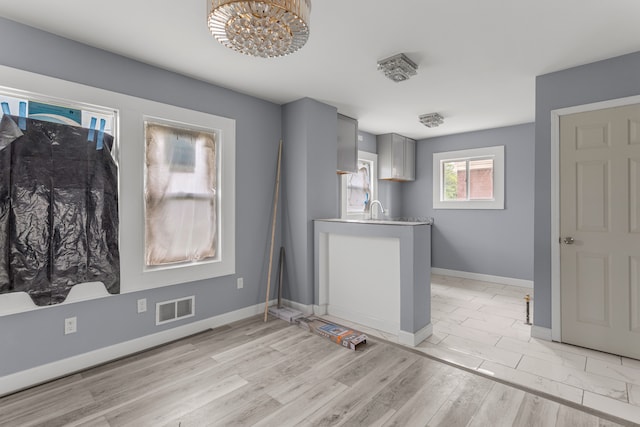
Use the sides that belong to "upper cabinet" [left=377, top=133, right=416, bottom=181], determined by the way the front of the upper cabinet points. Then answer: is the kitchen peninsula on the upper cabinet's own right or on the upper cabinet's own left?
on the upper cabinet's own right

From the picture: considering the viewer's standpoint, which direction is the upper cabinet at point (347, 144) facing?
facing the viewer and to the right of the viewer

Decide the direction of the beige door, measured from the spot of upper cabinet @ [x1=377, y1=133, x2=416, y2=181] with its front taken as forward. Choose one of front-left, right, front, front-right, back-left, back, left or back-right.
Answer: front

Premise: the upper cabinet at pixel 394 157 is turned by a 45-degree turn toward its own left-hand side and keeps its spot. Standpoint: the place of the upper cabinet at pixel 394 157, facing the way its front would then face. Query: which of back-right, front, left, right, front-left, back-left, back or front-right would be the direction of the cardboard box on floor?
right

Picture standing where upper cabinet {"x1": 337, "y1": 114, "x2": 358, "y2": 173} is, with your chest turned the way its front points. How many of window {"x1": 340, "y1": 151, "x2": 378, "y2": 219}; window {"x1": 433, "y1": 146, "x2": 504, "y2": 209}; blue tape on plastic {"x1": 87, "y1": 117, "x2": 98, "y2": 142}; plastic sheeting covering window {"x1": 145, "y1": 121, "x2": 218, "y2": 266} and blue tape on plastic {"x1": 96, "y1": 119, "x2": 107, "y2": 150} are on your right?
3

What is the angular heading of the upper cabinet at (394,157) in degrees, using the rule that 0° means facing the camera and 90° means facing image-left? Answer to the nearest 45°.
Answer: approximately 315°

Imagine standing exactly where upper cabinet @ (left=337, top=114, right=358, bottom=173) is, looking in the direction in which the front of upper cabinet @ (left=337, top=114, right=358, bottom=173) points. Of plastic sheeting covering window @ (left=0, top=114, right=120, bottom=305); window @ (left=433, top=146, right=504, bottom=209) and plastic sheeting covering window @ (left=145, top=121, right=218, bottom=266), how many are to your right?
2

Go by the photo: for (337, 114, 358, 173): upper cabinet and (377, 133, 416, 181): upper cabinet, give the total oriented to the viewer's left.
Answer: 0

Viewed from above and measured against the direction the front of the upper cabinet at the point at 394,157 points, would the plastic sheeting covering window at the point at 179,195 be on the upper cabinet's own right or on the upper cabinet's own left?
on the upper cabinet's own right

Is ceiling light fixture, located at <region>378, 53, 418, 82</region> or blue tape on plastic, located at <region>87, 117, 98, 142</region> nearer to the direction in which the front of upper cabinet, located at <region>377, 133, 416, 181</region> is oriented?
the ceiling light fixture

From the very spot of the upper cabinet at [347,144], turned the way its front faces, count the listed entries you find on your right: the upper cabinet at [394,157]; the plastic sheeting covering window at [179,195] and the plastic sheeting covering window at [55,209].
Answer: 2

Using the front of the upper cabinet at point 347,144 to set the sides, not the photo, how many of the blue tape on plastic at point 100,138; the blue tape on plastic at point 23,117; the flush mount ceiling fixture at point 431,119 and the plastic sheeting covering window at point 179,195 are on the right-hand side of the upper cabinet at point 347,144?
3

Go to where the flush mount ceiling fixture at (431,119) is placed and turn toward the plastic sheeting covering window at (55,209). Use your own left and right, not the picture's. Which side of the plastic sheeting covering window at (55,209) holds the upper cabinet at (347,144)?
right
